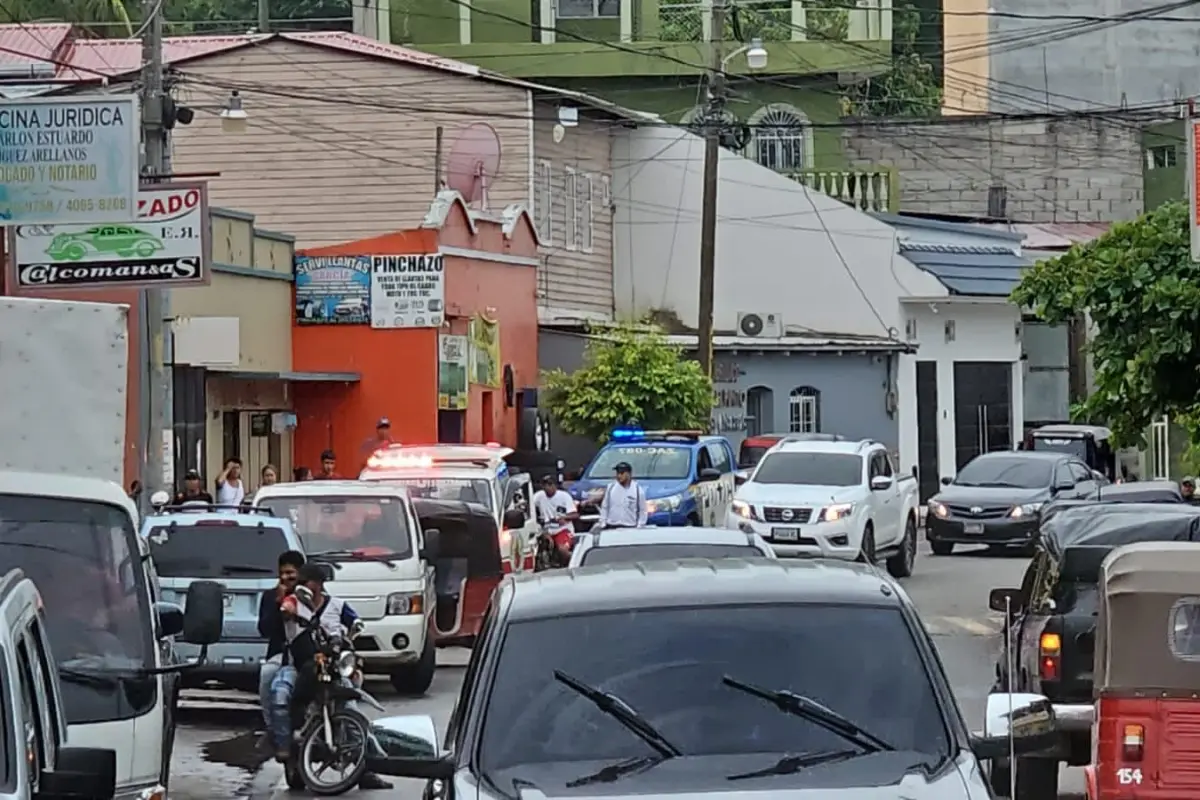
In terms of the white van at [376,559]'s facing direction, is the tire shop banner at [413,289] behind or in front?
behind

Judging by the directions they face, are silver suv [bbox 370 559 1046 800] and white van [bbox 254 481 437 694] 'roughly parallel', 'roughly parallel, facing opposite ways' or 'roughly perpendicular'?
roughly parallel

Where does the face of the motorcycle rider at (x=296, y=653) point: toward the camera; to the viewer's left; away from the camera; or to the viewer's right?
toward the camera

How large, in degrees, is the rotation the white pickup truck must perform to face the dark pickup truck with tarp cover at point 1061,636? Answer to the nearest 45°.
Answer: approximately 45° to its left

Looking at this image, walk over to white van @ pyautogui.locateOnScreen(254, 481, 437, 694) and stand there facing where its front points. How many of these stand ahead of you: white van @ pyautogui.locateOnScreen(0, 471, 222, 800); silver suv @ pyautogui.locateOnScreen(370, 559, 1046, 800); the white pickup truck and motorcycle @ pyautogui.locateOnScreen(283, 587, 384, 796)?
3

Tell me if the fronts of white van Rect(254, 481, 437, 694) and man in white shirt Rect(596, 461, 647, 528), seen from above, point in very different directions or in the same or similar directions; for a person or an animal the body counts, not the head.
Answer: same or similar directions

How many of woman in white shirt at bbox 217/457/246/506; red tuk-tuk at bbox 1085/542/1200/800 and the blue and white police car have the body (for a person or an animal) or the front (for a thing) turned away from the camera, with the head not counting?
1

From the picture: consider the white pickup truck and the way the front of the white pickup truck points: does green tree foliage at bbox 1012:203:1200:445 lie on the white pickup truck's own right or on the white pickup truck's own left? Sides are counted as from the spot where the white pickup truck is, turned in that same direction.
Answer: on the white pickup truck's own left

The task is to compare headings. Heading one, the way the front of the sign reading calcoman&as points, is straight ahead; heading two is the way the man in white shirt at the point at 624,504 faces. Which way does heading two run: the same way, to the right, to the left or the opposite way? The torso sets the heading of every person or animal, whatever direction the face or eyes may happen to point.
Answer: the same way

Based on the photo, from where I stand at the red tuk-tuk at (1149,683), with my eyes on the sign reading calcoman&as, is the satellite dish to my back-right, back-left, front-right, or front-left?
front-right

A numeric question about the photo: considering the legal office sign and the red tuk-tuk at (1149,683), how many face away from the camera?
1

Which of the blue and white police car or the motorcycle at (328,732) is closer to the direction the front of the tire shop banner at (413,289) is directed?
the motorcycle

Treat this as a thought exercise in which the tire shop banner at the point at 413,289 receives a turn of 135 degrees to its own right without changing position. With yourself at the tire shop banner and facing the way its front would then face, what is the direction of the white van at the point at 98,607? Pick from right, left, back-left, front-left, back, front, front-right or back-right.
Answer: back-left

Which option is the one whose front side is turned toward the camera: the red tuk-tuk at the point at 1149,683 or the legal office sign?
the legal office sign

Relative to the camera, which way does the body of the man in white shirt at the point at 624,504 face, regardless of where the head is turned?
toward the camera

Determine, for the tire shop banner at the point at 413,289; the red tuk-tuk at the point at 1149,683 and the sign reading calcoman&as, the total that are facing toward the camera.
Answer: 2

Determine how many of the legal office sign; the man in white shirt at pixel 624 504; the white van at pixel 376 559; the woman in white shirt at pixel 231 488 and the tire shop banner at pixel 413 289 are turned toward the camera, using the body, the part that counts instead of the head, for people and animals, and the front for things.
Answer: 5

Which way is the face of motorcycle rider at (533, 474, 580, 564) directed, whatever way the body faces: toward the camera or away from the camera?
toward the camera
